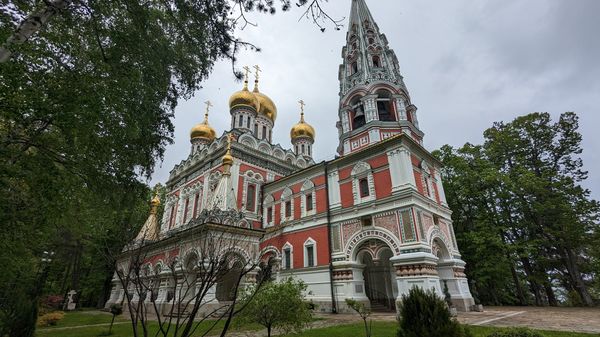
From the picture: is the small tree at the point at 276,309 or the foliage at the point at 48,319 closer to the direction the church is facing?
the small tree

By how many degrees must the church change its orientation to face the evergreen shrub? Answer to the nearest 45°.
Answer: approximately 45° to its right

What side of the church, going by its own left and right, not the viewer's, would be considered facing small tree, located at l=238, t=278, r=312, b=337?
right

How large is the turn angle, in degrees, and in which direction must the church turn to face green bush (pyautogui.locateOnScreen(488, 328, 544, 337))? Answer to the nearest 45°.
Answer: approximately 45° to its right

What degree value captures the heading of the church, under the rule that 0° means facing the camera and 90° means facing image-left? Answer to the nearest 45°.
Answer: approximately 315°

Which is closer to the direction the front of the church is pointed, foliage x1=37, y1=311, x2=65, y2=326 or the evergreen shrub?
the evergreen shrub
